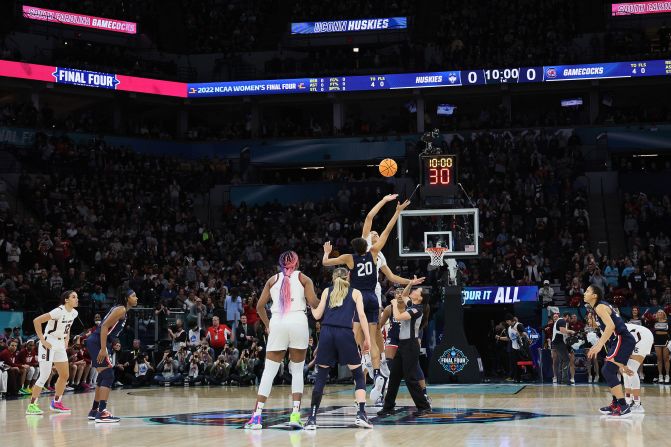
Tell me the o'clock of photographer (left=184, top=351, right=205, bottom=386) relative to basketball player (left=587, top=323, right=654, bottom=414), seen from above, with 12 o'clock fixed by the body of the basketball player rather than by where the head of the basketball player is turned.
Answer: The photographer is roughly at 1 o'clock from the basketball player.

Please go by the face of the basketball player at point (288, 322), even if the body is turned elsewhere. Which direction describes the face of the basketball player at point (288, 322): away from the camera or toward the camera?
away from the camera

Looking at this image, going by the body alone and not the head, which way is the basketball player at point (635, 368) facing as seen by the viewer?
to the viewer's left

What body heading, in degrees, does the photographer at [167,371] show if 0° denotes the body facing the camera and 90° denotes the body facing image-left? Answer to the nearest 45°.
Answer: approximately 0°

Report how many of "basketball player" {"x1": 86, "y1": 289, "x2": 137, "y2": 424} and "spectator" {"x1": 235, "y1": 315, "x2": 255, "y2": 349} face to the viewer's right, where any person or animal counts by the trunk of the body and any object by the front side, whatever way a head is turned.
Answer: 1

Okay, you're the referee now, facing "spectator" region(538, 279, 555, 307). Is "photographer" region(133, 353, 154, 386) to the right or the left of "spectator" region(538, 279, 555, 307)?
left

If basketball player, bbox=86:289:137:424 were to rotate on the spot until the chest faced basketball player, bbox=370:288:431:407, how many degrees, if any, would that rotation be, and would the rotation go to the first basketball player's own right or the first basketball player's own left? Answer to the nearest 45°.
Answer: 0° — they already face them

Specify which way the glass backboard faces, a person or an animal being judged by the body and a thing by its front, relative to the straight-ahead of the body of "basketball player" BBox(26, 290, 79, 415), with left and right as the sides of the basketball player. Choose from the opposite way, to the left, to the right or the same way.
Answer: to the right

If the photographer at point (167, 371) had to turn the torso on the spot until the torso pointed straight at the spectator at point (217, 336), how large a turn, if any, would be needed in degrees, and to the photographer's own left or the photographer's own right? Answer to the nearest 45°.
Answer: approximately 90° to the photographer's own left

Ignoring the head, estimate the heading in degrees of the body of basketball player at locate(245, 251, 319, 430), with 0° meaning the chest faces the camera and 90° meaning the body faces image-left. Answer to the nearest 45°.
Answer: approximately 180°

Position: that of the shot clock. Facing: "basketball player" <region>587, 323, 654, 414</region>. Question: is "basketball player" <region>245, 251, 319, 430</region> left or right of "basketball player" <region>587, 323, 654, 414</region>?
right

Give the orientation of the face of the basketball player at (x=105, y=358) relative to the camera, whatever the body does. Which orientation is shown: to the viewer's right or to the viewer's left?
to the viewer's right
